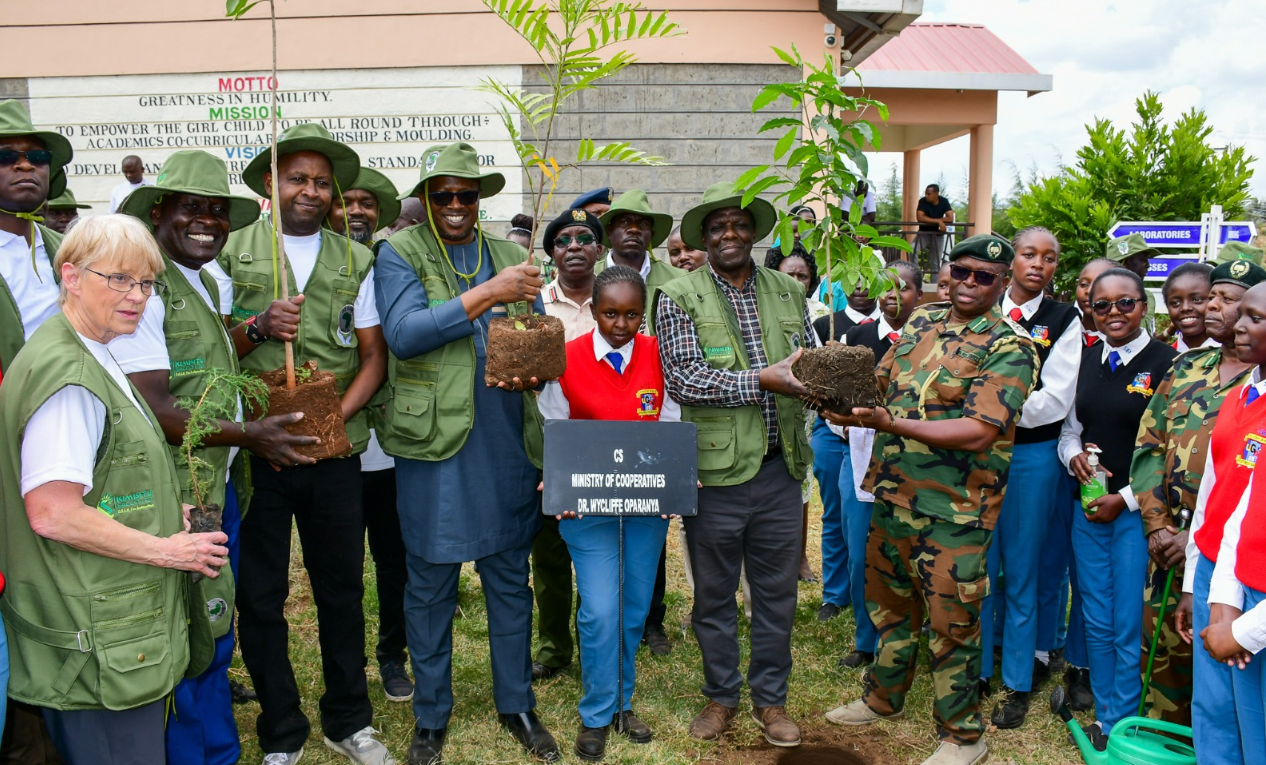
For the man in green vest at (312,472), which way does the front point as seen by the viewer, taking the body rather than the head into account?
toward the camera

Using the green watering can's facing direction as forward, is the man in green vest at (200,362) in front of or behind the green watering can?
in front

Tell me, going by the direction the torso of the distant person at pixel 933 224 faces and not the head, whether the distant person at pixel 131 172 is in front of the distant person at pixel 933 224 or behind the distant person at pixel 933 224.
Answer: in front

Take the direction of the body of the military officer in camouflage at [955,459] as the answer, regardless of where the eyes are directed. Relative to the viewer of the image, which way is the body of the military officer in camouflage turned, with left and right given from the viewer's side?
facing the viewer and to the left of the viewer

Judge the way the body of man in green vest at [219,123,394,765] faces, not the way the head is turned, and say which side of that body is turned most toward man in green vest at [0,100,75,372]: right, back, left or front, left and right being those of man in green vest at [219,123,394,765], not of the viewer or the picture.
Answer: right

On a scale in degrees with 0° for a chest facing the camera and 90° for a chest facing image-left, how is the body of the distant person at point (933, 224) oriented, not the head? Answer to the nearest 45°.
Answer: approximately 0°

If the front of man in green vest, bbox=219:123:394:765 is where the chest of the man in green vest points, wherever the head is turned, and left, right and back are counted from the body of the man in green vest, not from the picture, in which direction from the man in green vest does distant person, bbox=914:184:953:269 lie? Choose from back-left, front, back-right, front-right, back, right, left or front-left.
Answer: back-left

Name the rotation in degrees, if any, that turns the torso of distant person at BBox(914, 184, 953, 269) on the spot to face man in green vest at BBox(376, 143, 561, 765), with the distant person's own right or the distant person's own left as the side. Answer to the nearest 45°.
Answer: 0° — they already face them

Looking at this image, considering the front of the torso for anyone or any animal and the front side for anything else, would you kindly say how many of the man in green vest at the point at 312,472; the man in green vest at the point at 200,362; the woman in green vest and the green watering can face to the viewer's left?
1

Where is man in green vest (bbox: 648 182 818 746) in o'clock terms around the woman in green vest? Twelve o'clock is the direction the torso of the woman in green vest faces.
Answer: The man in green vest is roughly at 10 o'clock from the woman in green vest.

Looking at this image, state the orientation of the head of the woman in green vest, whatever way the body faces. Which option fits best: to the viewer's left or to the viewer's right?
to the viewer's right

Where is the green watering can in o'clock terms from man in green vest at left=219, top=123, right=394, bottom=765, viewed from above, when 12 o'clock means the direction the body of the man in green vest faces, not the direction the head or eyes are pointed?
The green watering can is roughly at 10 o'clock from the man in green vest.

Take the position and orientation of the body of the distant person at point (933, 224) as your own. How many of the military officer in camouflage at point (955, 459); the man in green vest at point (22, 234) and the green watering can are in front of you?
3

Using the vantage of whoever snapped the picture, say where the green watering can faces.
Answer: facing to the left of the viewer
